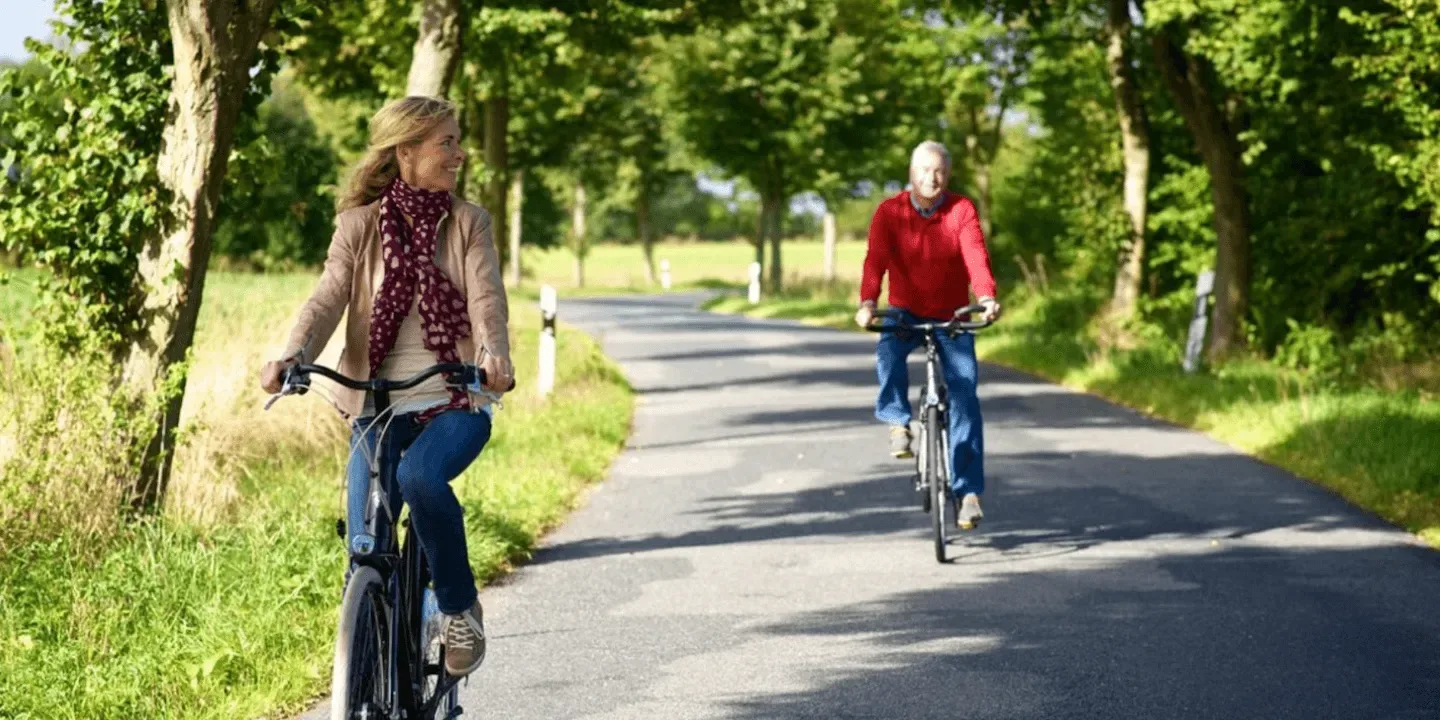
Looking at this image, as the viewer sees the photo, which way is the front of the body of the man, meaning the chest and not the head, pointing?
toward the camera

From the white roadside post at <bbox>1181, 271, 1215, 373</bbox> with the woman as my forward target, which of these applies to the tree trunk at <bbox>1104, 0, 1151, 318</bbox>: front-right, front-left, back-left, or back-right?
back-right

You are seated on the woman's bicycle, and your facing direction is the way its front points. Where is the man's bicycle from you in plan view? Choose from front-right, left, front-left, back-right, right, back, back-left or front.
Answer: back-left

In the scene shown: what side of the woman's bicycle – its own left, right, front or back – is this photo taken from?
front

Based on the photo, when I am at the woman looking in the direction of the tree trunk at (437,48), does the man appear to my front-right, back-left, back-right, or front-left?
front-right

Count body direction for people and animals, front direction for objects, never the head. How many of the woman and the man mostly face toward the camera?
2

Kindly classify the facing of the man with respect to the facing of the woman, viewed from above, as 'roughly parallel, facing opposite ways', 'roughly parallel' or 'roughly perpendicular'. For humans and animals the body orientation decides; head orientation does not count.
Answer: roughly parallel

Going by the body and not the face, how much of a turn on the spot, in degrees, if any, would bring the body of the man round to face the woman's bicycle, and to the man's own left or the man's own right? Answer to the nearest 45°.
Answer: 0° — they already face it

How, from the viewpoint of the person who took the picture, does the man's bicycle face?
facing the viewer

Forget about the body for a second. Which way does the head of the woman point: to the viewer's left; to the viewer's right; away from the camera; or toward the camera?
to the viewer's right

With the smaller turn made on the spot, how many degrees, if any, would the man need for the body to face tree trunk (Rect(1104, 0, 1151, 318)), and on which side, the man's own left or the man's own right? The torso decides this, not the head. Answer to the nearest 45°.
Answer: approximately 180°
